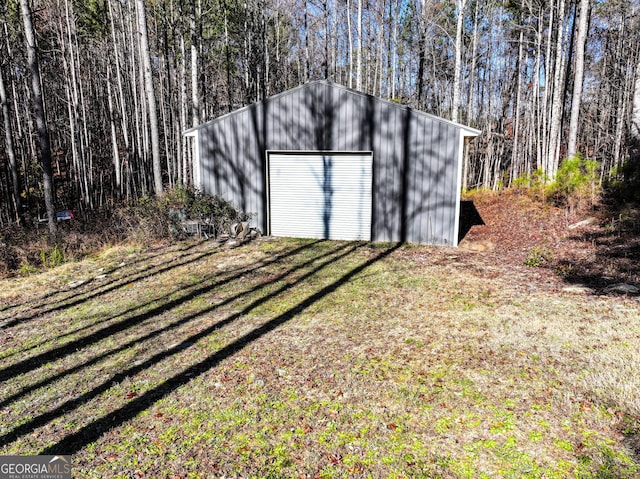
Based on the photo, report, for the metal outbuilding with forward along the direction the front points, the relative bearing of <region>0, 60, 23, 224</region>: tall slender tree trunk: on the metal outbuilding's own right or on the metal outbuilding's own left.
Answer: on the metal outbuilding's own right

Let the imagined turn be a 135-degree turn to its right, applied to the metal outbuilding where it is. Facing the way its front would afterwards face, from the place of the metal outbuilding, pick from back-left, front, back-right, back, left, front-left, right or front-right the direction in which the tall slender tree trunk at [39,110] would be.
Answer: front-left

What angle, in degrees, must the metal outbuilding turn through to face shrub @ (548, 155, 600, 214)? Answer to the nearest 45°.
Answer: approximately 90° to its left

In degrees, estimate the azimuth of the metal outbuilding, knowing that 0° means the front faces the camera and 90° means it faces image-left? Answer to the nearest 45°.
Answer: approximately 0°

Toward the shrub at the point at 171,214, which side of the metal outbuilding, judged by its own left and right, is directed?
right
